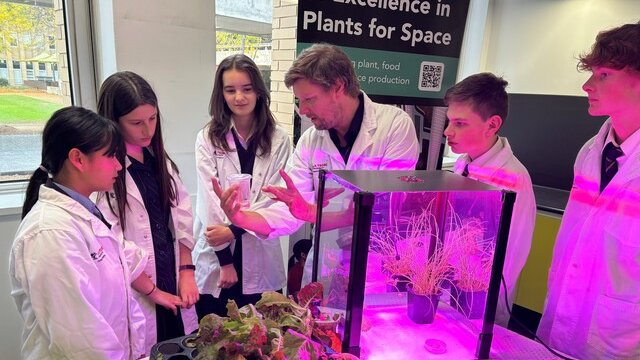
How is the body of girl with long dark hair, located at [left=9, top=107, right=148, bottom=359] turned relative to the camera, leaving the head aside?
to the viewer's right

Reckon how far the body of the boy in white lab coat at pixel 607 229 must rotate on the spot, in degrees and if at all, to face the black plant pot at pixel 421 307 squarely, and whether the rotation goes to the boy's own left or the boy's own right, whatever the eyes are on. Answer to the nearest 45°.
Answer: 0° — they already face it

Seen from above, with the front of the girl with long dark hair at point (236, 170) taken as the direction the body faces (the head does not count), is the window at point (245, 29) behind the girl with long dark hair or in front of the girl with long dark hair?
behind

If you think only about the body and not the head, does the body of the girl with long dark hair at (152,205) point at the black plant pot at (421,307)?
yes

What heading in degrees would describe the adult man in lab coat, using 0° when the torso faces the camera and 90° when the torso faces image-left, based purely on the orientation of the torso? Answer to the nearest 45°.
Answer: approximately 45°

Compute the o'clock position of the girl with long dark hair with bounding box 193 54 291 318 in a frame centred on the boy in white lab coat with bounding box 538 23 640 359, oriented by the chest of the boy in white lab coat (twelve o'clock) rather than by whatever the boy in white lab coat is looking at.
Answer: The girl with long dark hair is roughly at 1 o'clock from the boy in white lab coat.

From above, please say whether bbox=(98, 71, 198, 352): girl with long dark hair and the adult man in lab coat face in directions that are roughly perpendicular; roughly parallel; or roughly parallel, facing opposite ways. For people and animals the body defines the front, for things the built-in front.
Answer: roughly perpendicular

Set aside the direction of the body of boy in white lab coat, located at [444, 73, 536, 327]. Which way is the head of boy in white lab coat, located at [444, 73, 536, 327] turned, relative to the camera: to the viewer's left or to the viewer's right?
to the viewer's left

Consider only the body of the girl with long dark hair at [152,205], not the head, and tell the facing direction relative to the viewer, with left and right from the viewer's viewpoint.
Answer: facing the viewer and to the right of the viewer

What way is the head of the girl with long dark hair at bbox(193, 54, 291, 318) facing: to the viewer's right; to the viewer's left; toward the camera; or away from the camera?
toward the camera

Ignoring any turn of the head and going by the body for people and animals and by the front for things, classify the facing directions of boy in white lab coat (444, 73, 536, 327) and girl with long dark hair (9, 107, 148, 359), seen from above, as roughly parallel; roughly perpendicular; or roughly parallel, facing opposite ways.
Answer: roughly parallel, facing opposite ways

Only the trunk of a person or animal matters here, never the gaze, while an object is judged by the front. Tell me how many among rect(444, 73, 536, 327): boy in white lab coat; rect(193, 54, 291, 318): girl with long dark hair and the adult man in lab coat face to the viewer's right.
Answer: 0

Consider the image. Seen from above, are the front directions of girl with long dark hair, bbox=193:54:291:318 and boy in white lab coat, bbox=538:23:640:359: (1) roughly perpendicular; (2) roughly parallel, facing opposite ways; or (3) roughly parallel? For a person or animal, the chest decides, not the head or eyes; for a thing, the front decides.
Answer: roughly perpendicular

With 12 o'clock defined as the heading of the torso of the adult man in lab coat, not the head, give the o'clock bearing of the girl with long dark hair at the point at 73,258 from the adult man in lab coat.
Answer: The girl with long dark hair is roughly at 12 o'clock from the adult man in lab coat.

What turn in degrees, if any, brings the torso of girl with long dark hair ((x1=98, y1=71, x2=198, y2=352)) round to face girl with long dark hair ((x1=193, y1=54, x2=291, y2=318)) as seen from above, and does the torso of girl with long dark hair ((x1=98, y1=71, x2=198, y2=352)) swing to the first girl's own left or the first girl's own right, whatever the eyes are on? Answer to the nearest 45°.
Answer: approximately 90° to the first girl's own left

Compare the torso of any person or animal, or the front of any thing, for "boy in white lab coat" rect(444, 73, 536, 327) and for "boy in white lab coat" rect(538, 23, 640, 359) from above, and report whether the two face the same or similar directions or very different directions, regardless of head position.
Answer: same or similar directions

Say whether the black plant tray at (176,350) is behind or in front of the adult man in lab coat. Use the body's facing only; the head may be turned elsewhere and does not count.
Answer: in front
